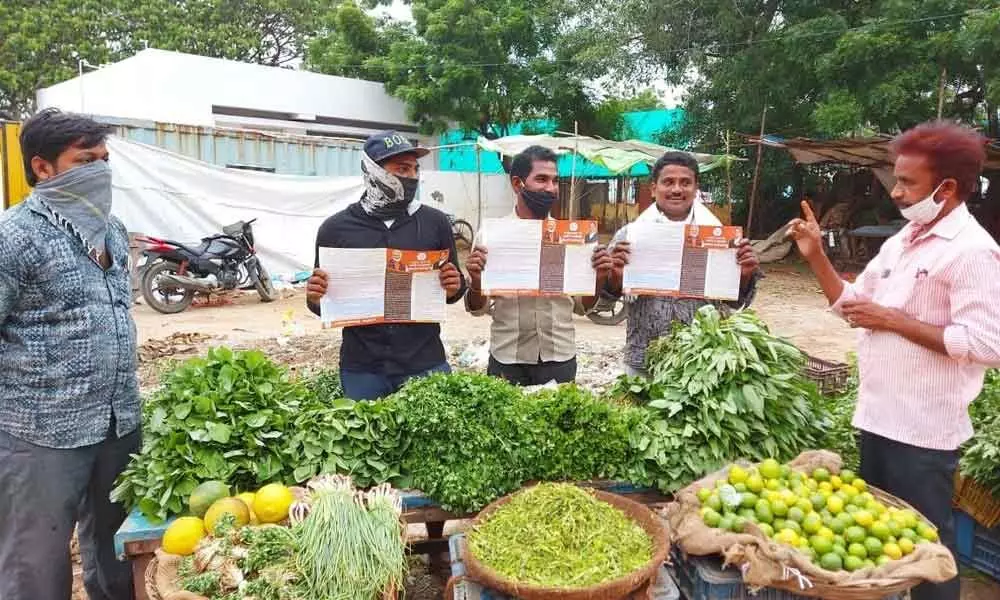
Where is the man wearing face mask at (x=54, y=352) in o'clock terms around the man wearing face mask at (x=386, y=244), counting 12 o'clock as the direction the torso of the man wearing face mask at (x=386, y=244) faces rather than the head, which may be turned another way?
the man wearing face mask at (x=54, y=352) is roughly at 2 o'clock from the man wearing face mask at (x=386, y=244).

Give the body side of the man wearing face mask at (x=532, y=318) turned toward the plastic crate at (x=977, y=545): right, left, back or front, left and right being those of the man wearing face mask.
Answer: left

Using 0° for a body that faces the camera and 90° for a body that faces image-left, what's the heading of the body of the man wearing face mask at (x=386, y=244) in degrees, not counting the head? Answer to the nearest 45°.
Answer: approximately 0°

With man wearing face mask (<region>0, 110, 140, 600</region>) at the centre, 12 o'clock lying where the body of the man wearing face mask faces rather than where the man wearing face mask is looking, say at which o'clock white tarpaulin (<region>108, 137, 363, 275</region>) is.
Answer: The white tarpaulin is roughly at 8 o'clock from the man wearing face mask.

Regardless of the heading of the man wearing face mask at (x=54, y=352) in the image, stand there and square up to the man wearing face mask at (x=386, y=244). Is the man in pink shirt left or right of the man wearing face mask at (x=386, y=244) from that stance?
right

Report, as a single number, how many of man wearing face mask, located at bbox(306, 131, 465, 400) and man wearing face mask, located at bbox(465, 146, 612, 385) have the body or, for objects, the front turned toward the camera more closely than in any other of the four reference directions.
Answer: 2

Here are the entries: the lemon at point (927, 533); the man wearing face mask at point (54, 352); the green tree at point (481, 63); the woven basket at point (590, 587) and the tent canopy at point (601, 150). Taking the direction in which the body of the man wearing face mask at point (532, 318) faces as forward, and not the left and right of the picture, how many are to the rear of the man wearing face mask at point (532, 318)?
2
